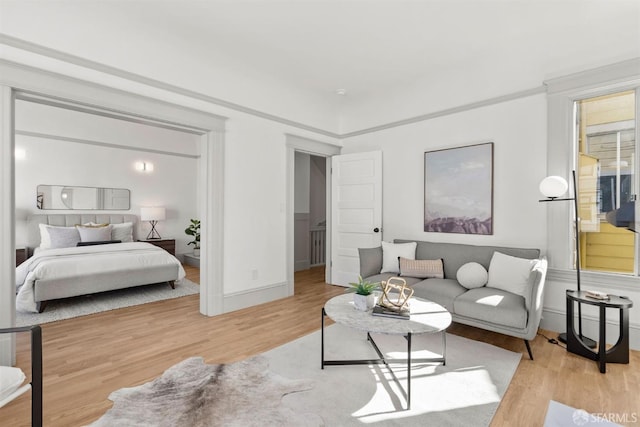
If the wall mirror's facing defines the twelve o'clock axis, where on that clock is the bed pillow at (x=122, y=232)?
The bed pillow is roughly at 10 o'clock from the wall mirror.

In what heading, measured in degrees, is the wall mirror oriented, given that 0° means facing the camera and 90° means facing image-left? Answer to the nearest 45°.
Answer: approximately 0°

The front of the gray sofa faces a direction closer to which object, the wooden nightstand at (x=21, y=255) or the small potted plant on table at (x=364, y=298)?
the small potted plant on table

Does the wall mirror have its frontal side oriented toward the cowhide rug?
yes

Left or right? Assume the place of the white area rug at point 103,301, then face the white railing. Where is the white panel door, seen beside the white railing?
right
